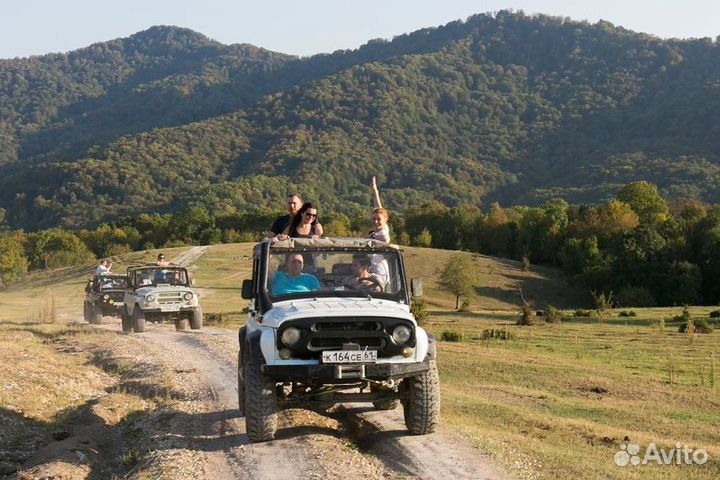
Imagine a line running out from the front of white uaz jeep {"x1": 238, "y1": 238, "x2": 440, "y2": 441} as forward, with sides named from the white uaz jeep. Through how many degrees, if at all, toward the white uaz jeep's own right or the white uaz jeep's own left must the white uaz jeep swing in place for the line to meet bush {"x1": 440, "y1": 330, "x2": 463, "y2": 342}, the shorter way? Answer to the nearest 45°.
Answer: approximately 180°

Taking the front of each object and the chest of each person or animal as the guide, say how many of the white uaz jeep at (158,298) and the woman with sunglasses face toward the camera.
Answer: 2

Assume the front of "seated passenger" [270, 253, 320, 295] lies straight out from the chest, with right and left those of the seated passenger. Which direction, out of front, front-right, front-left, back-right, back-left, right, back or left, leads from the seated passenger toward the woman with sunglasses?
back

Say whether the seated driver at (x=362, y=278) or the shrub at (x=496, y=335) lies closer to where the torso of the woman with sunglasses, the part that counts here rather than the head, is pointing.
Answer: the seated driver

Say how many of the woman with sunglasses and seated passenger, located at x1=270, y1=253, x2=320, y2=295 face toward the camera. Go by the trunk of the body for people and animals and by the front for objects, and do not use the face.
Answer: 2

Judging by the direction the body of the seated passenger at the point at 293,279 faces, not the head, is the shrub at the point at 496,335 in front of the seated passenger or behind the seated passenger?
behind

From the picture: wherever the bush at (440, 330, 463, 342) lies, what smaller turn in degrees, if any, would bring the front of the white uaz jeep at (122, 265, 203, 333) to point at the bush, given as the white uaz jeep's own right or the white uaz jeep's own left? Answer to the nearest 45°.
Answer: approximately 90° to the white uaz jeep's own left

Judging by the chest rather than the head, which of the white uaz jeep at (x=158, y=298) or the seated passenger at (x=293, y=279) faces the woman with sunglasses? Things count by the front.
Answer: the white uaz jeep

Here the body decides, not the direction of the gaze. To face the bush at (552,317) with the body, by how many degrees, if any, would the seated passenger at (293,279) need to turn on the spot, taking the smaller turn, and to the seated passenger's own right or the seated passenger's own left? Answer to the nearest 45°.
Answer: approximately 180°

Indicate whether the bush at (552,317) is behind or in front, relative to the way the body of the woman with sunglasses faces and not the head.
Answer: behind

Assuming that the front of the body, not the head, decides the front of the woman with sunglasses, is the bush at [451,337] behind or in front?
behind

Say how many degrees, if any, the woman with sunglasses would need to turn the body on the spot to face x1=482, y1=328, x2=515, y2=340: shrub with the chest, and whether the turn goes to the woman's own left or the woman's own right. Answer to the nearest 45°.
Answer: approximately 180°
